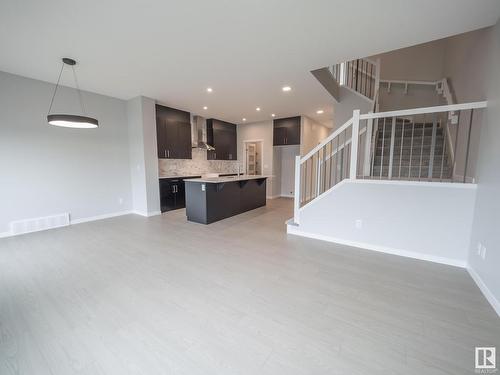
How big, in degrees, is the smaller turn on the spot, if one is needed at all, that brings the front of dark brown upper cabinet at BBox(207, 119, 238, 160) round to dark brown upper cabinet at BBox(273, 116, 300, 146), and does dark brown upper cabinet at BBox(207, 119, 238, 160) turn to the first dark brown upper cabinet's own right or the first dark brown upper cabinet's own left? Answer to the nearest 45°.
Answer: approximately 45° to the first dark brown upper cabinet's own left

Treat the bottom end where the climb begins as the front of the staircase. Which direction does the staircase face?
toward the camera

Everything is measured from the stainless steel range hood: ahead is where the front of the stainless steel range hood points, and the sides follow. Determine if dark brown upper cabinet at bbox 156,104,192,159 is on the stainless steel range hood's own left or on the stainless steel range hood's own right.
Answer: on the stainless steel range hood's own right

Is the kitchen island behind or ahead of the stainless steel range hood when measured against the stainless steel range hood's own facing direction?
ahead

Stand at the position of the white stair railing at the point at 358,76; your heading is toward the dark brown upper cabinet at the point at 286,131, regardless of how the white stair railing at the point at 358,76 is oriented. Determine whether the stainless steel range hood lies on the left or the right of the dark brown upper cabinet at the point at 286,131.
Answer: left

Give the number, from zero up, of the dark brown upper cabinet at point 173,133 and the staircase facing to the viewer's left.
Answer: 0

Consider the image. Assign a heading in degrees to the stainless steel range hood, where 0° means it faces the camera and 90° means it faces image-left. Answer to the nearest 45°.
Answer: approximately 315°

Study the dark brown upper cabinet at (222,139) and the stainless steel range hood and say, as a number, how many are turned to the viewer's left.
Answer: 0

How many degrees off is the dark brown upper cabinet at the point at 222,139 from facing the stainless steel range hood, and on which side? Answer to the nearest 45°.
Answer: approximately 90° to its right

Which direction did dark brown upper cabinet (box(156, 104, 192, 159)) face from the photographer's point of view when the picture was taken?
facing the viewer and to the right of the viewer

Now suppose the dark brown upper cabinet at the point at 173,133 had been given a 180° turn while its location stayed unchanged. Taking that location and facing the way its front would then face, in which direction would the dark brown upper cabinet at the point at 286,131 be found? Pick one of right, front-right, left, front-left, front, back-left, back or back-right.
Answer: back-right

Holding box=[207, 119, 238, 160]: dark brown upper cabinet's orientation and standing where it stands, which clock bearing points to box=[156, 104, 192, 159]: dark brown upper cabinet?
box=[156, 104, 192, 159]: dark brown upper cabinet is roughly at 3 o'clock from box=[207, 119, 238, 160]: dark brown upper cabinet.
